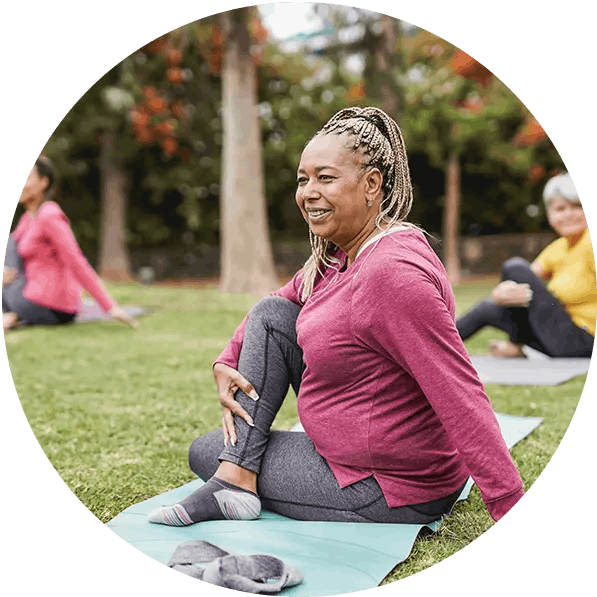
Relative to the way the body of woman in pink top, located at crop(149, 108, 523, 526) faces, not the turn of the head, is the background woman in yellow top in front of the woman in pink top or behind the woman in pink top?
behind

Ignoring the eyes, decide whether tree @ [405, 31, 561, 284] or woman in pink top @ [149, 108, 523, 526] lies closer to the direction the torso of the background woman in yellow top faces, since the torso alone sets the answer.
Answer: the woman in pink top

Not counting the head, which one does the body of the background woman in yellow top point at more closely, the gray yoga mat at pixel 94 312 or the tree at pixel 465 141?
the gray yoga mat

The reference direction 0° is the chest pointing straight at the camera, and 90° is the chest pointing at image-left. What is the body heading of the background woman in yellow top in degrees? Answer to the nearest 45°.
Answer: approximately 45°

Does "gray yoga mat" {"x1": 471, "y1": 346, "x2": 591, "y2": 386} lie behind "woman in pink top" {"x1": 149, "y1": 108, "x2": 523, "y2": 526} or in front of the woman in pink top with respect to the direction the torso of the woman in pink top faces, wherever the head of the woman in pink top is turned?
behind

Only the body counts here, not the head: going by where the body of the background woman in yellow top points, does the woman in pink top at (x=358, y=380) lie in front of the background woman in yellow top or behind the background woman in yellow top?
in front

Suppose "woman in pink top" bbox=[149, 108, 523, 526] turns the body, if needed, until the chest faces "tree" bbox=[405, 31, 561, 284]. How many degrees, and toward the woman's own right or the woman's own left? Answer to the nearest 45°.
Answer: approximately 135° to the woman's own right
